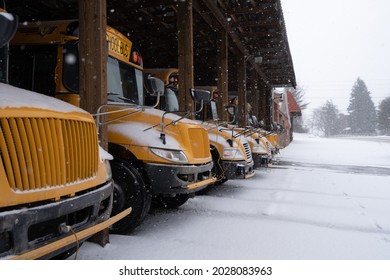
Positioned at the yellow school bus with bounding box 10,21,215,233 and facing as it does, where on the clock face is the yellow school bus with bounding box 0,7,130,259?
the yellow school bus with bounding box 0,7,130,259 is roughly at 2 o'clock from the yellow school bus with bounding box 10,21,215,233.

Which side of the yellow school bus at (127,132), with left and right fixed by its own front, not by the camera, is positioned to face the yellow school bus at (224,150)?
left

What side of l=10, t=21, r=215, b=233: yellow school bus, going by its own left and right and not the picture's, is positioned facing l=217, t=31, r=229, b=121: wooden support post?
left

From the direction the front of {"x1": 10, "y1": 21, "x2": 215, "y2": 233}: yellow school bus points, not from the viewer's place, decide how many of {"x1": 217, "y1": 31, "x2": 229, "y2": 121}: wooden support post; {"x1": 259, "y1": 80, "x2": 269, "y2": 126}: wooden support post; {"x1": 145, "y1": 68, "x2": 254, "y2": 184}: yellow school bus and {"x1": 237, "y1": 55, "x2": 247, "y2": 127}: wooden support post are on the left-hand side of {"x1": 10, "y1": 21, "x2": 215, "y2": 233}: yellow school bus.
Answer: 4

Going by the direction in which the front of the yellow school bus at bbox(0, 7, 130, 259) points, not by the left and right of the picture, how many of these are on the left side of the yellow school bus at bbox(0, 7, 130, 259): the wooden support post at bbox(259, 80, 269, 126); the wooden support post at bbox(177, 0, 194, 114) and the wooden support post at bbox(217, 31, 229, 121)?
3

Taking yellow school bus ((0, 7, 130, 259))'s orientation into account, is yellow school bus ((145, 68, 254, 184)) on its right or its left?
on its left

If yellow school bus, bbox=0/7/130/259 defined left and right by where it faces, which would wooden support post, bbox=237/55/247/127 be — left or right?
on its left

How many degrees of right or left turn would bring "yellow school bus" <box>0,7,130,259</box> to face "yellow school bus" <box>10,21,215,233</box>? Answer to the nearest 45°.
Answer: approximately 90° to its left
